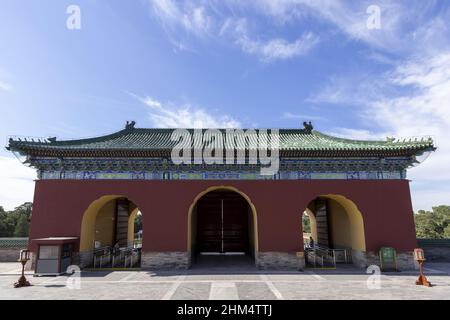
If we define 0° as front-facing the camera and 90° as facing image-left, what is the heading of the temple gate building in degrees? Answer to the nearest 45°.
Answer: approximately 0°

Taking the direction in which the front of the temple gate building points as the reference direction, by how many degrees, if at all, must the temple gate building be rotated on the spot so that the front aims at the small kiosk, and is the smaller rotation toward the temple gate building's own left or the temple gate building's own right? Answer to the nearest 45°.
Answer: approximately 90° to the temple gate building's own right
